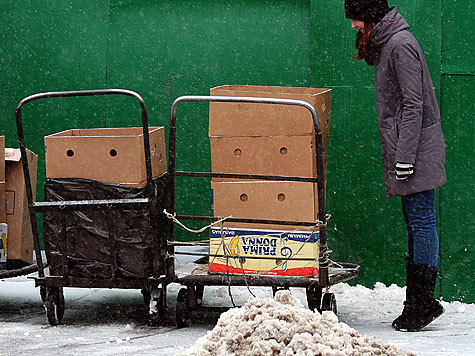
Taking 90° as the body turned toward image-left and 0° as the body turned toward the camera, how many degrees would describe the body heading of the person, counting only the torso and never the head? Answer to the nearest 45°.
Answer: approximately 90°

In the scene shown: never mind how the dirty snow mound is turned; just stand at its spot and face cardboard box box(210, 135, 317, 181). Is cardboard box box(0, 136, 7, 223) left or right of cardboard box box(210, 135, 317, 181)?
left

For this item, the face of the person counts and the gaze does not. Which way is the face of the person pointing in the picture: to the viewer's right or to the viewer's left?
to the viewer's left

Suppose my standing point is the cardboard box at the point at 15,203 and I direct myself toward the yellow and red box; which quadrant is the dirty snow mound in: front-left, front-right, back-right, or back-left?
front-right

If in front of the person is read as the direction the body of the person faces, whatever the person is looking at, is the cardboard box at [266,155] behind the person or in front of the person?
in front

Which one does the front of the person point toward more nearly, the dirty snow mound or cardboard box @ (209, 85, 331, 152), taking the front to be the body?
the cardboard box

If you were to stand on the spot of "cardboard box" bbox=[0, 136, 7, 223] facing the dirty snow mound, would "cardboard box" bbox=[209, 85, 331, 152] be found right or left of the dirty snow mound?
left

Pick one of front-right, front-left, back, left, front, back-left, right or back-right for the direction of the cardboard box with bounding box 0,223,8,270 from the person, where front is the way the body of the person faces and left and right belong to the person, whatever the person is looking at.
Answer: front

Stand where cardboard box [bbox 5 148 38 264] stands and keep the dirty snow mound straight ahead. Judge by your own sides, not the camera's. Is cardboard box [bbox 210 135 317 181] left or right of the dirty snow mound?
left

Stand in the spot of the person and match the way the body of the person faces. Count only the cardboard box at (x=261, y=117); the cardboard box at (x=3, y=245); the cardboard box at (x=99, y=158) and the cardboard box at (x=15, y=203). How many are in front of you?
4
